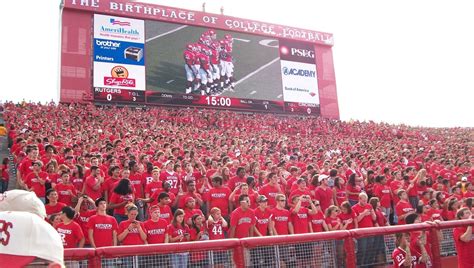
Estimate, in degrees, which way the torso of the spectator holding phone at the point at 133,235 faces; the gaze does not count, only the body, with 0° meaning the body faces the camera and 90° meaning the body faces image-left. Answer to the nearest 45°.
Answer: approximately 0°

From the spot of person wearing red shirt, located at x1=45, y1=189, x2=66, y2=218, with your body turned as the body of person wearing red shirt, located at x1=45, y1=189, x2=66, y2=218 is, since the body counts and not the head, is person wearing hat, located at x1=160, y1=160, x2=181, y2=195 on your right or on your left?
on your left

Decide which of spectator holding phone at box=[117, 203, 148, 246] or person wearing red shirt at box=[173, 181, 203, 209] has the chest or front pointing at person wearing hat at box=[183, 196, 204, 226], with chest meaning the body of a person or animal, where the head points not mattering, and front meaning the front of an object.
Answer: person wearing red shirt at box=[173, 181, 203, 209]

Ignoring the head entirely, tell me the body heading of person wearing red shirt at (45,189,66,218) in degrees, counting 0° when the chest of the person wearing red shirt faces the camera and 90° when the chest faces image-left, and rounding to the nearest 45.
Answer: approximately 315°

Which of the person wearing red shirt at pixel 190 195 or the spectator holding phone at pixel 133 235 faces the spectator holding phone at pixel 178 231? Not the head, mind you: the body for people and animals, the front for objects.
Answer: the person wearing red shirt

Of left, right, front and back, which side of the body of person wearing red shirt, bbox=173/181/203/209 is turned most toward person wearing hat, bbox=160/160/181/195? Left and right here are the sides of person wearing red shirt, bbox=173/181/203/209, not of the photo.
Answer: back

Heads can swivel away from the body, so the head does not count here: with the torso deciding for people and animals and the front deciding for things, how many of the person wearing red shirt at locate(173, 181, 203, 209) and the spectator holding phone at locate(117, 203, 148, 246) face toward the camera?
2

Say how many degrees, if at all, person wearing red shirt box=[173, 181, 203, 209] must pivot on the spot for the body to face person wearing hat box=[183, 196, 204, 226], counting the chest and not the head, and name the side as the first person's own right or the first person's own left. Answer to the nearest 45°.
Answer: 0° — they already face them

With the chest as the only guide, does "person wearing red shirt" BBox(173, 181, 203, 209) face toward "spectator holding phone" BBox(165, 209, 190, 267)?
yes

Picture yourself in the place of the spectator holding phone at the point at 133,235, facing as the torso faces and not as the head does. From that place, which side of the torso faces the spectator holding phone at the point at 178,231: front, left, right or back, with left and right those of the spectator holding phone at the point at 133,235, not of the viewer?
left

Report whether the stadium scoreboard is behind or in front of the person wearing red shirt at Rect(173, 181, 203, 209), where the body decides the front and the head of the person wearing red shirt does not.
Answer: behind
